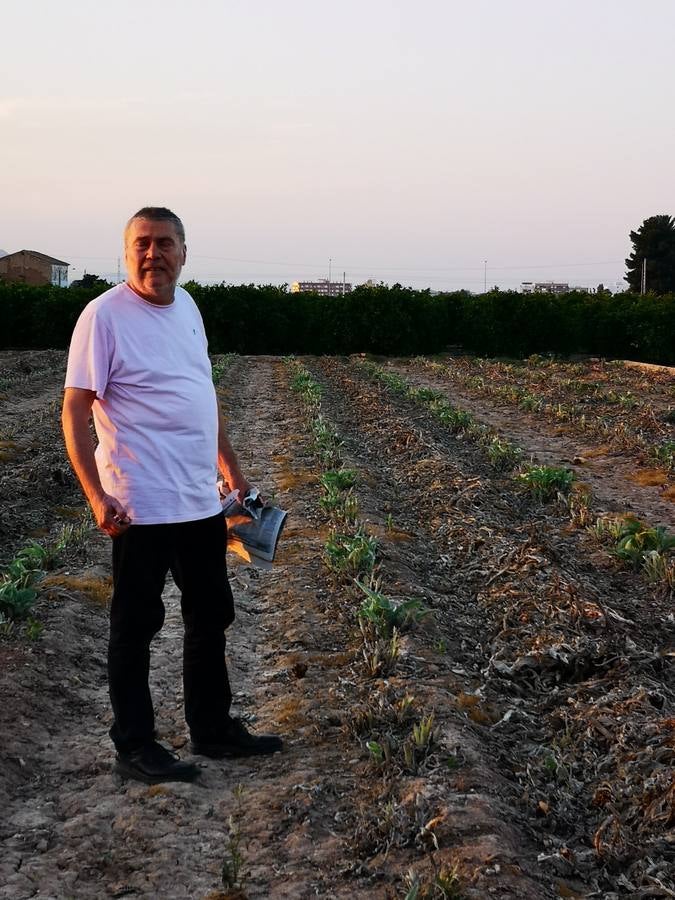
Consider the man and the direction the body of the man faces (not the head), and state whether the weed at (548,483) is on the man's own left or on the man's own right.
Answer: on the man's own left

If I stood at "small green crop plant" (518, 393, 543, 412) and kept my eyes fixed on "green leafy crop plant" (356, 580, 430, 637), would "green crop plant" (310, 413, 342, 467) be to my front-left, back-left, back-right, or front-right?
front-right

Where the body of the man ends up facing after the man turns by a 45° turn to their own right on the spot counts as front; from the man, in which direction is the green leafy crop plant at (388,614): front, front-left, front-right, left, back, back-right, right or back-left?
back-left

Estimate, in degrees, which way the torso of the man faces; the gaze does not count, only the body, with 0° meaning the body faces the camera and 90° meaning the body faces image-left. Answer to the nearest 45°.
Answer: approximately 315°

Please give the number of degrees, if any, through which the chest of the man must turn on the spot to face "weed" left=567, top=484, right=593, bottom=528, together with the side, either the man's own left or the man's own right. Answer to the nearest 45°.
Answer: approximately 90° to the man's own left

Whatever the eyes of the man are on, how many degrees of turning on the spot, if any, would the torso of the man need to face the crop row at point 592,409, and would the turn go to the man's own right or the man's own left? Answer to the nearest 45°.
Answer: approximately 90° to the man's own left

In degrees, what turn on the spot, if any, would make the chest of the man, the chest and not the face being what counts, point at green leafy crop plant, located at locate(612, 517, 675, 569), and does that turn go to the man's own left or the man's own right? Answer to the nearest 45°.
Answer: approximately 90° to the man's own left

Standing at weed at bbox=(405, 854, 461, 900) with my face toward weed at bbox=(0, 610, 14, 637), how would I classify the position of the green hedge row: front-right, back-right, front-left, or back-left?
front-right

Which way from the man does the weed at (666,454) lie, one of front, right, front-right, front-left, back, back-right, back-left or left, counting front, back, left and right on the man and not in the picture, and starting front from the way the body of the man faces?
left

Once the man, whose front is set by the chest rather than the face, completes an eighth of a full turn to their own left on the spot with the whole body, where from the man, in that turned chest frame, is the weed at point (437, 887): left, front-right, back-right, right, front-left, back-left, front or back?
front-right

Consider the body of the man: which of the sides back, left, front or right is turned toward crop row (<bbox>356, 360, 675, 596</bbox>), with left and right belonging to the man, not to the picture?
left

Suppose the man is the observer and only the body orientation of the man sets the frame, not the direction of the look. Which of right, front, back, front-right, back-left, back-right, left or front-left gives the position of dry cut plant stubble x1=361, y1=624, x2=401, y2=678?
left
